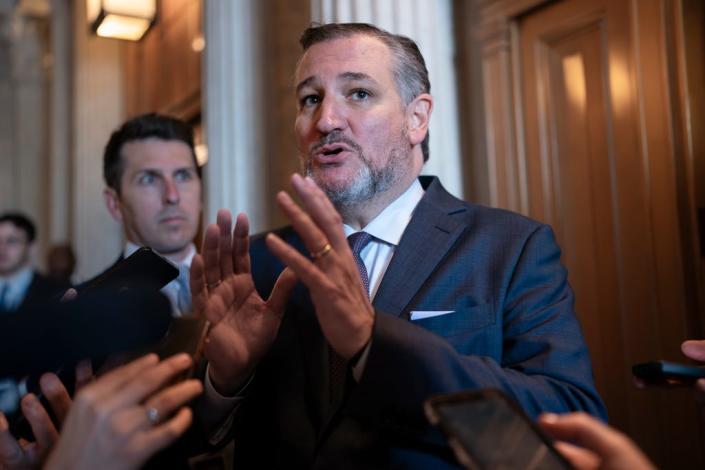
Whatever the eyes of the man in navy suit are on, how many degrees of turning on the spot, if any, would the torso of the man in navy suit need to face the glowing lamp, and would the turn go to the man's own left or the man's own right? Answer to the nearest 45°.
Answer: approximately 90° to the man's own right

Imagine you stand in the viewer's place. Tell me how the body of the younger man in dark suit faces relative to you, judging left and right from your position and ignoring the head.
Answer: facing the viewer and to the right of the viewer

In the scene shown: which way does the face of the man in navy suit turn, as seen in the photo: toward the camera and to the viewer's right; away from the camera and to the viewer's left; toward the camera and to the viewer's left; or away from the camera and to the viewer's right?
toward the camera and to the viewer's left

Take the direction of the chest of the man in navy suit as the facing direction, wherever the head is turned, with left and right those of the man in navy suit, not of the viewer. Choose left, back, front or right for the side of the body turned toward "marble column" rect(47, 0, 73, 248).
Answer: right

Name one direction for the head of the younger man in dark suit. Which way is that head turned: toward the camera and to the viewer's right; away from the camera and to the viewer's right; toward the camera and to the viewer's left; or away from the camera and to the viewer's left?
toward the camera and to the viewer's right

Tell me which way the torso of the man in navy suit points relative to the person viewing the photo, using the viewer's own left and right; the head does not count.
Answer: facing the viewer and to the left of the viewer

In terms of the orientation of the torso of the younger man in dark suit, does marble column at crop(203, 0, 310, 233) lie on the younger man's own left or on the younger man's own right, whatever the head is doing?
on the younger man's own left

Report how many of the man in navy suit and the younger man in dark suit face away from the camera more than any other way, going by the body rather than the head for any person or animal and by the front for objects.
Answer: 0

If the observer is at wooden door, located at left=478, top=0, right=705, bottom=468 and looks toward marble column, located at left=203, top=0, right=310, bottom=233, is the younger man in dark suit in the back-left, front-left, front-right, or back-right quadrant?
front-left

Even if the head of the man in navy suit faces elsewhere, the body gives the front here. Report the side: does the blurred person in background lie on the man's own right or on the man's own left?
on the man's own right
